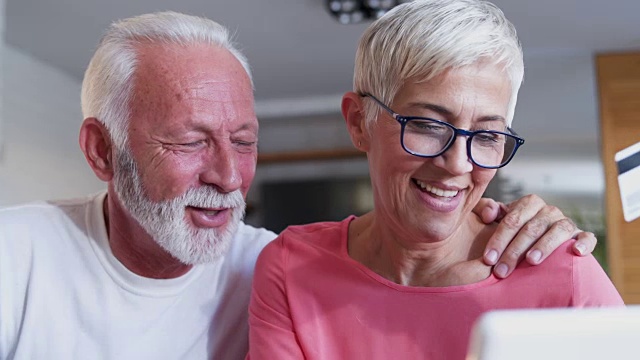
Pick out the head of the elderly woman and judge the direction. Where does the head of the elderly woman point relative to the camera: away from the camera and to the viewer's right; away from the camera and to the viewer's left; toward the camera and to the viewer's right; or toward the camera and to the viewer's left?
toward the camera and to the viewer's right

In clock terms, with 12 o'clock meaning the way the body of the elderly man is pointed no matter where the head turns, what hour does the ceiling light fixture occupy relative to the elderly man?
The ceiling light fixture is roughly at 8 o'clock from the elderly man.

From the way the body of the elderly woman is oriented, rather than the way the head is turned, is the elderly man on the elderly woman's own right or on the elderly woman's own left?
on the elderly woman's own right

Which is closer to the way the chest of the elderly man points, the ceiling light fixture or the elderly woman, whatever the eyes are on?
the elderly woman

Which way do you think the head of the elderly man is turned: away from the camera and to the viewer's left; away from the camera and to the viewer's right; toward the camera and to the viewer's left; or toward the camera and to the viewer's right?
toward the camera and to the viewer's right

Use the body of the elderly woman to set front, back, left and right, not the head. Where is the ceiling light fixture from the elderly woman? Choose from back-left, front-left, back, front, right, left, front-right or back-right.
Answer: back

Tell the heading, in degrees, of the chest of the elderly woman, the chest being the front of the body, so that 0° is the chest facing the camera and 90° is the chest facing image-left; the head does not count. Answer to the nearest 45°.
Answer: approximately 0°
